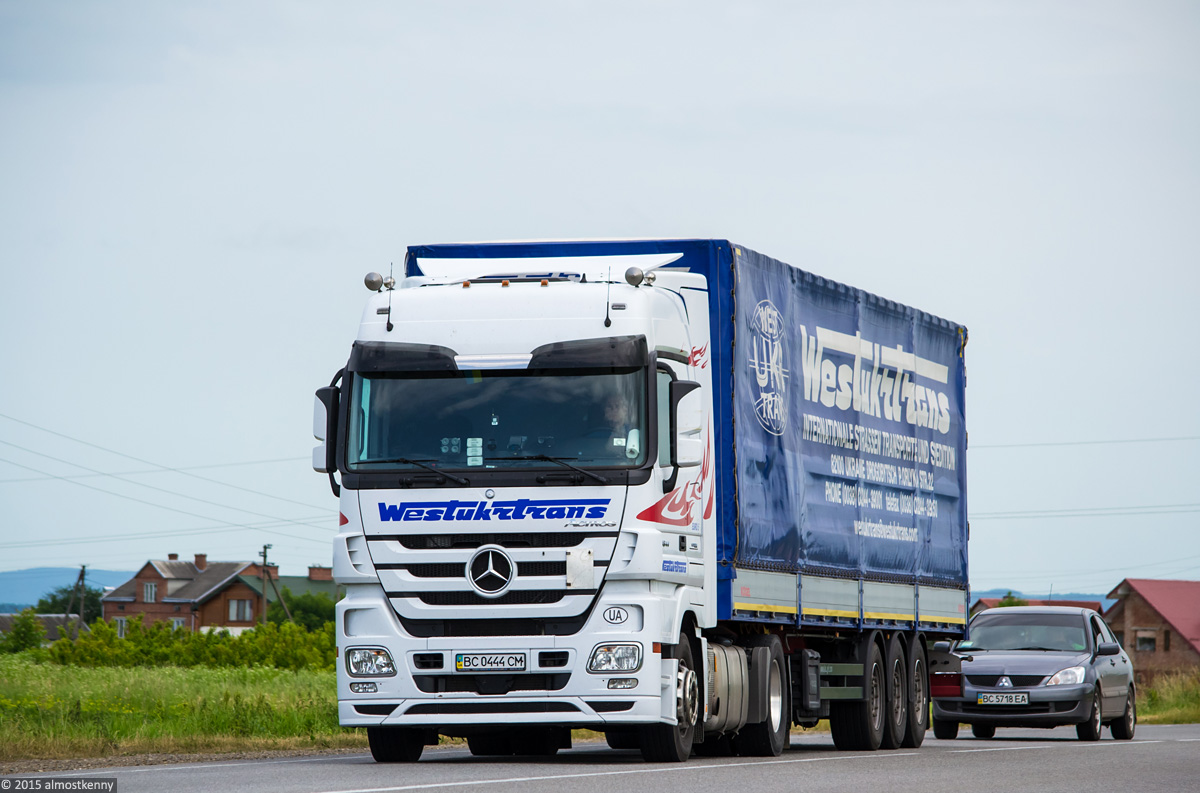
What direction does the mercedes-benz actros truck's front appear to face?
toward the camera

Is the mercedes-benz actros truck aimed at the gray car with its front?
no

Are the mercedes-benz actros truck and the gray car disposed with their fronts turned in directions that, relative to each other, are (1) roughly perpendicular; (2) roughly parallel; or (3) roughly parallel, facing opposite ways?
roughly parallel

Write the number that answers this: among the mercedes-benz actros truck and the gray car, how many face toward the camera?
2

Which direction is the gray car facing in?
toward the camera

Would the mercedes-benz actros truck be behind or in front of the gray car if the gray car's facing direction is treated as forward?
in front
